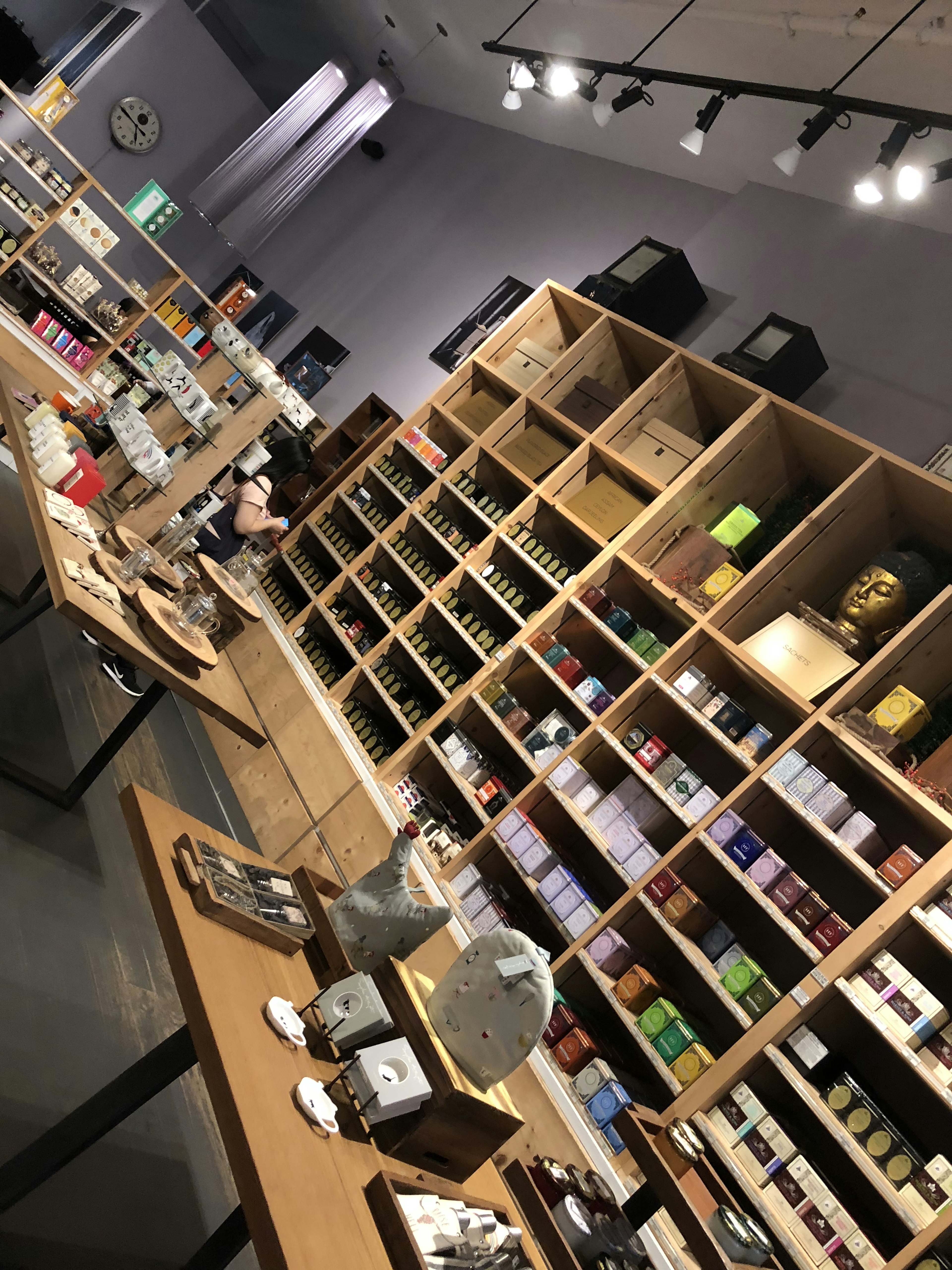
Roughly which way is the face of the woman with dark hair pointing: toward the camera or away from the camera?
away from the camera

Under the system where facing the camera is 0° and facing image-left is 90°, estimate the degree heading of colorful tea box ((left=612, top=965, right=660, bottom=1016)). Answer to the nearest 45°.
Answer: approximately 45°

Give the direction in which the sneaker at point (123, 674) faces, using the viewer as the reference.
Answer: facing to the right of the viewer

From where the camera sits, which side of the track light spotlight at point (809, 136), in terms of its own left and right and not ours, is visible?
left

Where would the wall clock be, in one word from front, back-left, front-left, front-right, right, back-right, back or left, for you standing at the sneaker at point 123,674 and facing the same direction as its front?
back-left
